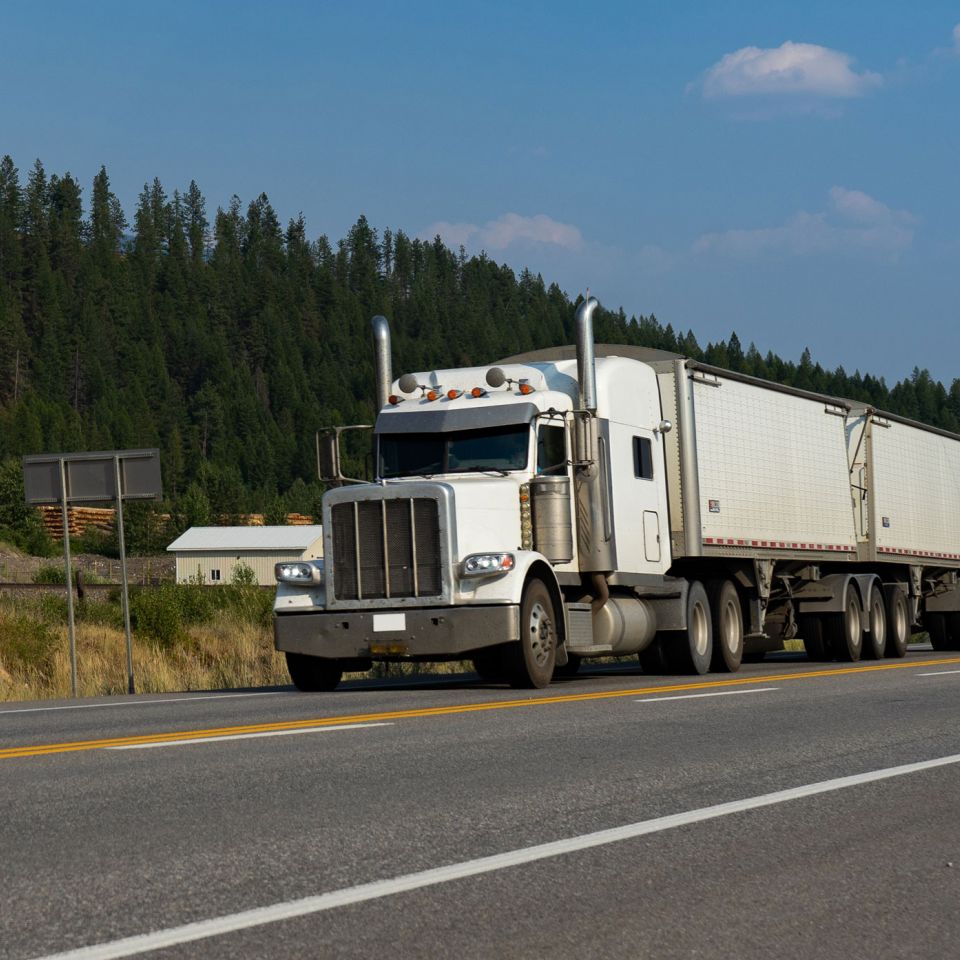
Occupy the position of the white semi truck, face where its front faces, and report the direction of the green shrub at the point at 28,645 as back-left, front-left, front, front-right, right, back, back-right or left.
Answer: right

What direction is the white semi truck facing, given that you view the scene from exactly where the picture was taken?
facing the viewer and to the left of the viewer

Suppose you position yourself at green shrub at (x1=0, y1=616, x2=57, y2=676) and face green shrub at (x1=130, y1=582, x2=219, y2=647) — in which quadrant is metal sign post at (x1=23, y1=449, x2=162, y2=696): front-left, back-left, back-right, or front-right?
back-right

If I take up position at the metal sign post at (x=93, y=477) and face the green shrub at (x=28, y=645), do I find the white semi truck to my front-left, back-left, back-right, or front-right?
back-right

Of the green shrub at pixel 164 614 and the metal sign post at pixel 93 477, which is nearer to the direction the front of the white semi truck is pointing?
the metal sign post

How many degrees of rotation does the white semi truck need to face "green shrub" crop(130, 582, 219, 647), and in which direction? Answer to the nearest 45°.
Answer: approximately 90° to its right
